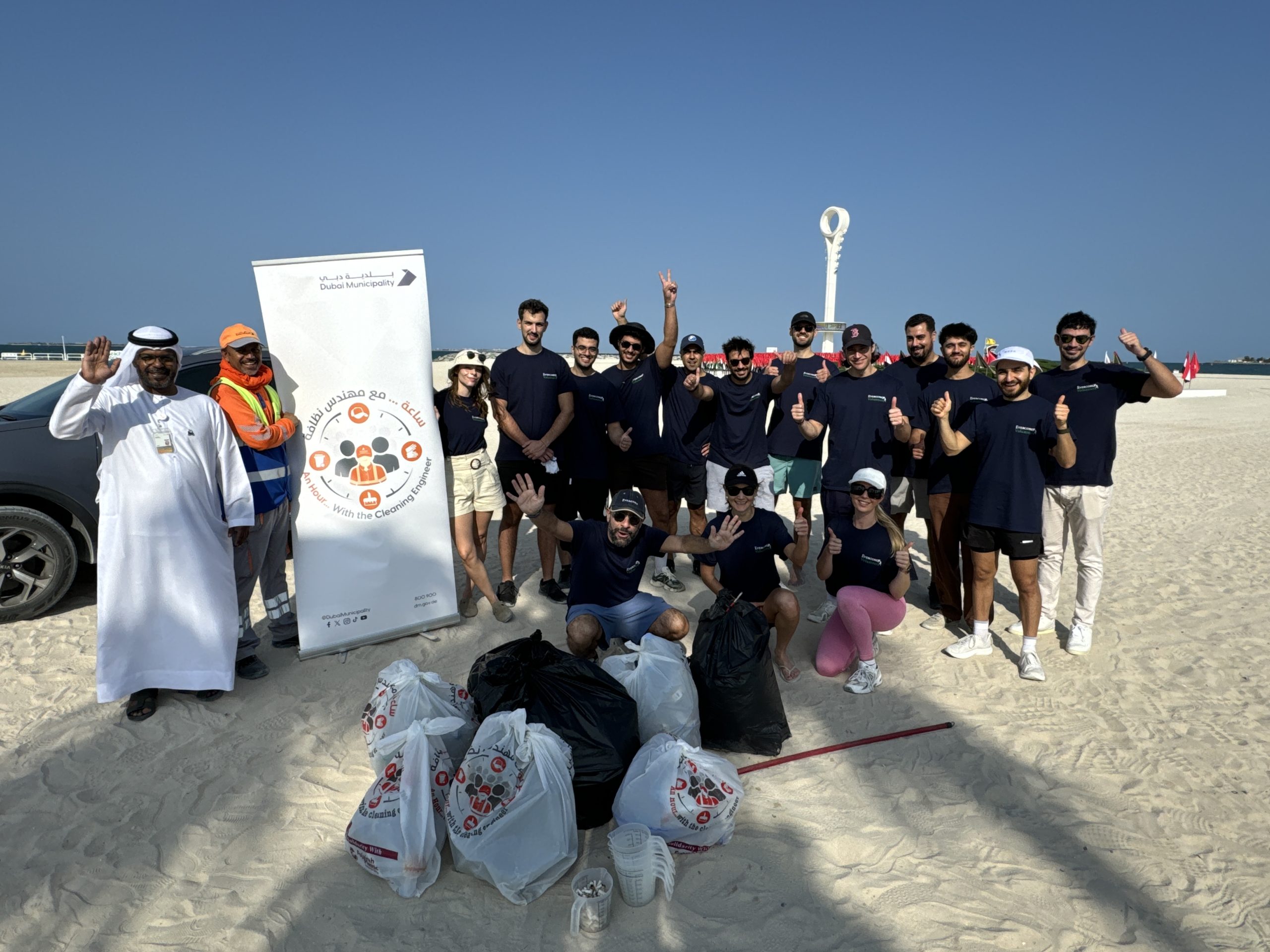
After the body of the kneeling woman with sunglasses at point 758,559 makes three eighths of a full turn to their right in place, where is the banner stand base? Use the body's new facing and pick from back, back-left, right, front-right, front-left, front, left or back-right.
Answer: front-left

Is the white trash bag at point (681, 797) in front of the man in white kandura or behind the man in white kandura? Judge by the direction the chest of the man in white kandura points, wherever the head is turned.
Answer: in front

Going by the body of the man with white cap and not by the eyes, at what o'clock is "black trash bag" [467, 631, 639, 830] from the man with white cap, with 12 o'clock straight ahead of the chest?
The black trash bag is roughly at 1 o'clock from the man with white cap.

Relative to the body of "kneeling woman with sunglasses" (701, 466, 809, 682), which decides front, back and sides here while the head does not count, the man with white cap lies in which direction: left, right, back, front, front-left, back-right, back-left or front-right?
left

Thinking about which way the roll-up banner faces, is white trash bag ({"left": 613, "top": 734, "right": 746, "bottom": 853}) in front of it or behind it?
in front

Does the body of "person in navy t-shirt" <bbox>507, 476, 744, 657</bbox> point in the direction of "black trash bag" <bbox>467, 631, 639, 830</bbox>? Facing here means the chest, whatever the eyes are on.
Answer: yes

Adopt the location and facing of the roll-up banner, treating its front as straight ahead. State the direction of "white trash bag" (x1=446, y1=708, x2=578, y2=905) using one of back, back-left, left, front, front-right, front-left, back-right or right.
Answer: front

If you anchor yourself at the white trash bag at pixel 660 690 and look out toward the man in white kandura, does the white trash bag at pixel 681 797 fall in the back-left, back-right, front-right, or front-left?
back-left

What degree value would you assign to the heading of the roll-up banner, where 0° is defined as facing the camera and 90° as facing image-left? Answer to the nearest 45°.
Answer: approximately 0°

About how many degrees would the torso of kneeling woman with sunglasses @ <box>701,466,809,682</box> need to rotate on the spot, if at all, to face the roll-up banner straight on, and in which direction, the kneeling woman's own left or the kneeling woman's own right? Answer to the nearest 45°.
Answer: approximately 90° to the kneeling woman's own right
